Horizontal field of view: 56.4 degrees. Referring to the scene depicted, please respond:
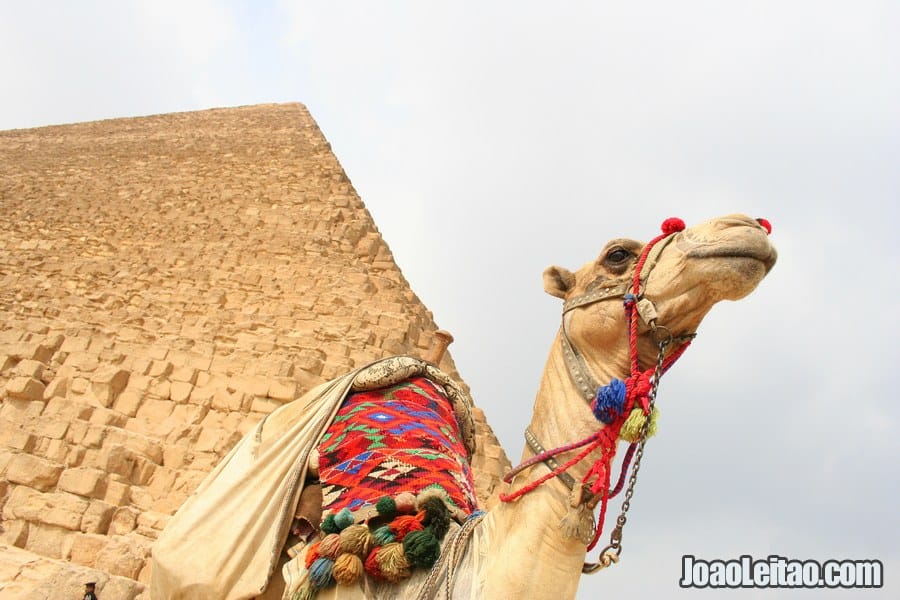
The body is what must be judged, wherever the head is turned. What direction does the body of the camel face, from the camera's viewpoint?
to the viewer's right

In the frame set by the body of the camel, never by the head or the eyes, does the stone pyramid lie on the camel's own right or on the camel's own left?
on the camel's own left
